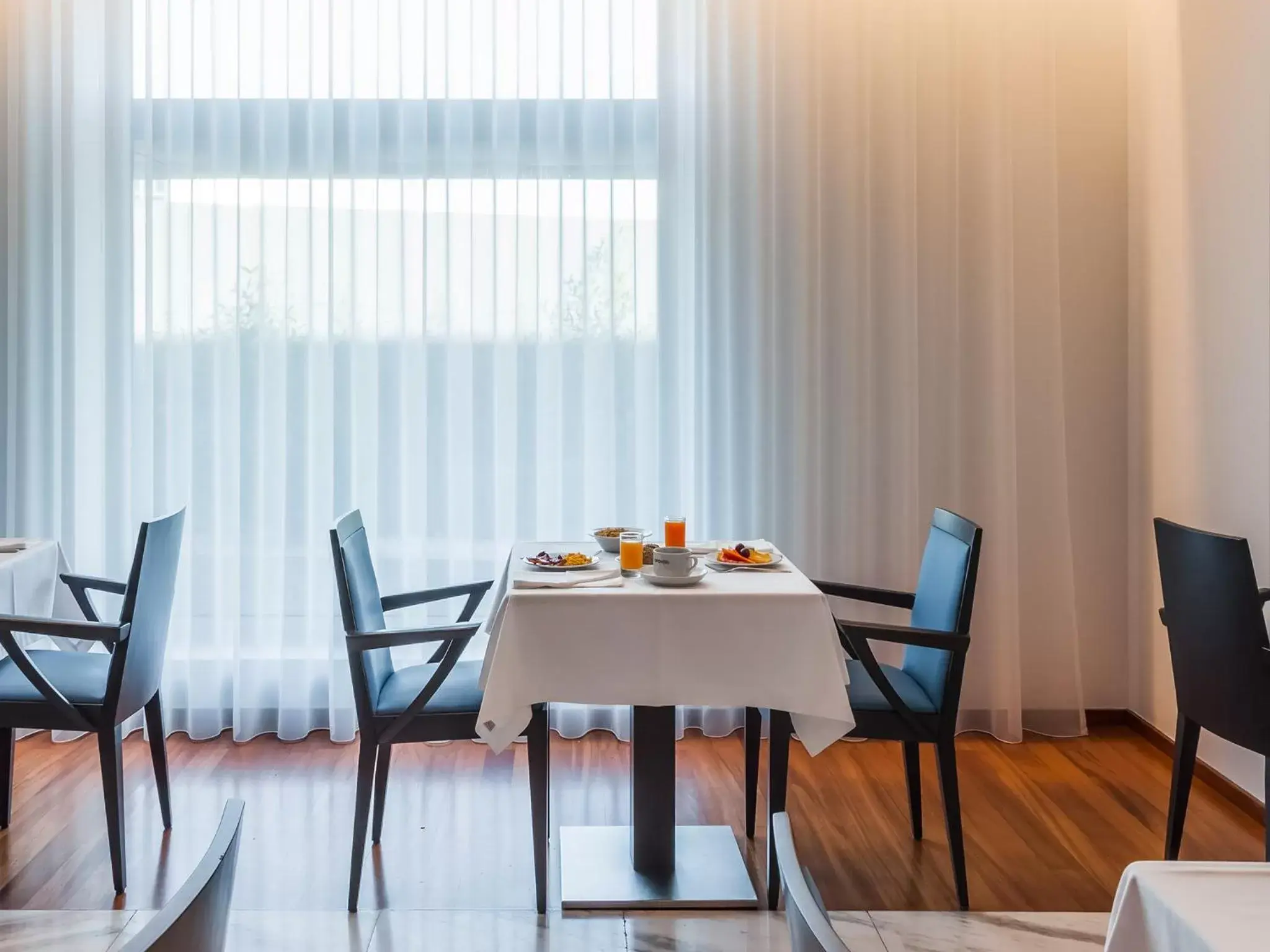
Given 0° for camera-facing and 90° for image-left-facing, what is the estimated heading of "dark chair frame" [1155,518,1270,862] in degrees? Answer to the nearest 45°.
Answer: approximately 225°

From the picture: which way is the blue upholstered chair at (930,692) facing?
to the viewer's left

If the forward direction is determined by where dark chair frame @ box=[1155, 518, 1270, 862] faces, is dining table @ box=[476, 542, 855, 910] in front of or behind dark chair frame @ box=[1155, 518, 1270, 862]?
behind

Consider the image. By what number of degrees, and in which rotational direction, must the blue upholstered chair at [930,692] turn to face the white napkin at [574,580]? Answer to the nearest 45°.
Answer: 0° — it already faces it

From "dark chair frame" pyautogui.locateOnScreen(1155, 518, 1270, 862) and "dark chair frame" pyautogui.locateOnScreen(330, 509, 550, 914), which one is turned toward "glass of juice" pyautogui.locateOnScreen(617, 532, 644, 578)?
"dark chair frame" pyautogui.locateOnScreen(330, 509, 550, 914)

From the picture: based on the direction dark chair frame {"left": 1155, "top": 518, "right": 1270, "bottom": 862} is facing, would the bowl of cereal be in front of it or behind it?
behind

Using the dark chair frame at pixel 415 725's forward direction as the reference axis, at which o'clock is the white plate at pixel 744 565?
The white plate is roughly at 12 o'clock from the dark chair frame.

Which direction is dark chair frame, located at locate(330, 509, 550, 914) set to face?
to the viewer's right

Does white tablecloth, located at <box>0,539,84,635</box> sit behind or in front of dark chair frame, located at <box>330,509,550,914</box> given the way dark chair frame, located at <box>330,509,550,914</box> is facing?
behind

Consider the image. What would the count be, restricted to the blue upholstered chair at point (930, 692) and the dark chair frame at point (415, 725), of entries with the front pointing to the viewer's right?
1

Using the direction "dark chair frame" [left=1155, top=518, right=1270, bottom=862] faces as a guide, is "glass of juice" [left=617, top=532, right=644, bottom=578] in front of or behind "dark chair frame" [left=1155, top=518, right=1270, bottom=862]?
behind

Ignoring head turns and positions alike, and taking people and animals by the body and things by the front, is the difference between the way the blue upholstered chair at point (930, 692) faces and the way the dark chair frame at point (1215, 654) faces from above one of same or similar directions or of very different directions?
very different directions
